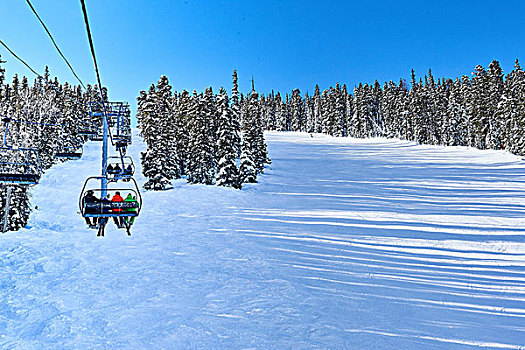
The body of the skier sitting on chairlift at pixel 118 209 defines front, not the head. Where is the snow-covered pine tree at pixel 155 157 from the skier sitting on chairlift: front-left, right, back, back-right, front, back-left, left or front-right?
front

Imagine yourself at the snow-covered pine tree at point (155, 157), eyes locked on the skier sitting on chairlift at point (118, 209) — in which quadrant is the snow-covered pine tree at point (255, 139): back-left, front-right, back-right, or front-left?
back-left

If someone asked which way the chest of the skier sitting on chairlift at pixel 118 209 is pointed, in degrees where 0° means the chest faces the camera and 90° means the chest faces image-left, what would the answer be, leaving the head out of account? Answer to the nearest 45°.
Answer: approximately 180°

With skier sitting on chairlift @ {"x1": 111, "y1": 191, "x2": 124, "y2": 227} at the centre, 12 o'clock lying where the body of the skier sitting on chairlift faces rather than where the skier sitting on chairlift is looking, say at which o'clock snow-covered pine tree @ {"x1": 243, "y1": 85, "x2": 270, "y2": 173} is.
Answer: The snow-covered pine tree is roughly at 1 o'clock from the skier sitting on chairlift.

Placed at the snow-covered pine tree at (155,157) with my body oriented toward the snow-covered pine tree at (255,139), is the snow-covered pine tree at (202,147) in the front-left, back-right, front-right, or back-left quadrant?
front-left

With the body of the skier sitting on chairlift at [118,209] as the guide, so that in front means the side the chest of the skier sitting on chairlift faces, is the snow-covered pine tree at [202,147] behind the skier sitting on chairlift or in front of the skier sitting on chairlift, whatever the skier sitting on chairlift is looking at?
in front

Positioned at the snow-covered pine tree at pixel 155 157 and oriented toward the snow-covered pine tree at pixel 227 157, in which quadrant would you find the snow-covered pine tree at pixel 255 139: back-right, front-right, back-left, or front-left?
front-left

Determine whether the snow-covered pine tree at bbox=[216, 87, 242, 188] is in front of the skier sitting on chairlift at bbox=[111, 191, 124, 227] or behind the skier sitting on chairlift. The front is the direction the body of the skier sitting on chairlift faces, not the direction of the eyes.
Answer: in front

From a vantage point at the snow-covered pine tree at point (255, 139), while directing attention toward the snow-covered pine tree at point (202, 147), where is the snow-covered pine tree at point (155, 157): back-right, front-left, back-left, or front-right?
front-left
